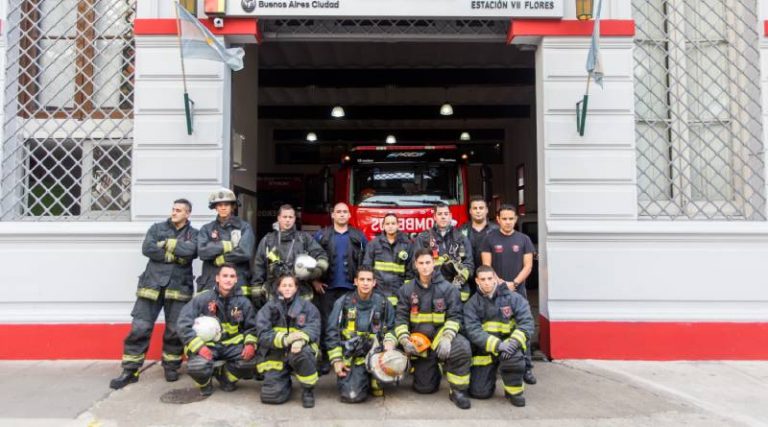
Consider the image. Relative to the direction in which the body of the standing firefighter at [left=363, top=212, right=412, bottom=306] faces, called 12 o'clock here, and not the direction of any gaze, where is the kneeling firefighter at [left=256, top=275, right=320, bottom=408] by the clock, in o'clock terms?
The kneeling firefighter is roughly at 2 o'clock from the standing firefighter.

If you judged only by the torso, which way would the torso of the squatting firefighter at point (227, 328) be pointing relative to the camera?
toward the camera

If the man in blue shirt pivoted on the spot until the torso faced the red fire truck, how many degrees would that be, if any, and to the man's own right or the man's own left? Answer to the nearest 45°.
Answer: approximately 135° to the man's own left

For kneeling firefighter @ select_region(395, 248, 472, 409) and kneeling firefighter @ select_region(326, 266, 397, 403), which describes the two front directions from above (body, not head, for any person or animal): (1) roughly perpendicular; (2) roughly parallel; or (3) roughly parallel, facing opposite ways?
roughly parallel

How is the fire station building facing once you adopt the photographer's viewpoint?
facing the viewer

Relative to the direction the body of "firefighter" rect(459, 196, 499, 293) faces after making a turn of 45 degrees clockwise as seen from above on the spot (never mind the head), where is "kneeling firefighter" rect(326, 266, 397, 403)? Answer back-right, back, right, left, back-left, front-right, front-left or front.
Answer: front

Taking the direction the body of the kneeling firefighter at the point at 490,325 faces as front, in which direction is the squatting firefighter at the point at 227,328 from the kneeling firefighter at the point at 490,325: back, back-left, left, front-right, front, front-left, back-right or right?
right

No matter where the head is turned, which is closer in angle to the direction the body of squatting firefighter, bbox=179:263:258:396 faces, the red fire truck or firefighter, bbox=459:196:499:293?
the firefighter

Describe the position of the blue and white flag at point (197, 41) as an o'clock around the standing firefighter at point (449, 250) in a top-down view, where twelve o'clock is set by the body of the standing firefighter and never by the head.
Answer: The blue and white flag is roughly at 3 o'clock from the standing firefighter.

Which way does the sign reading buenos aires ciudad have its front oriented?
toward the camera

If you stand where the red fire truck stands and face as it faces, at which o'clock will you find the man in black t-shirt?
The man in black t-shirt is roughly at 11 o'clock from the red fire truck.

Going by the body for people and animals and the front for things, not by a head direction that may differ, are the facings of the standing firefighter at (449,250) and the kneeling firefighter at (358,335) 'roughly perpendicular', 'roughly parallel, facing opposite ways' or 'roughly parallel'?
roughly parallel

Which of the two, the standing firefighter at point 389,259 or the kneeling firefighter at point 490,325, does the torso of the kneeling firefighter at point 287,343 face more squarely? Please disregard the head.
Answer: the kneeling firefighter

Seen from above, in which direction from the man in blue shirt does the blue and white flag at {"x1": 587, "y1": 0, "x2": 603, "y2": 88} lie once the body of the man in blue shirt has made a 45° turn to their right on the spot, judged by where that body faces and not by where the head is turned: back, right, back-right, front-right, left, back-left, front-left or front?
back-left
